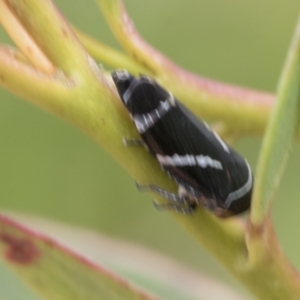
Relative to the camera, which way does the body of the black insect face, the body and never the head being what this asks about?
to the viewer's right
